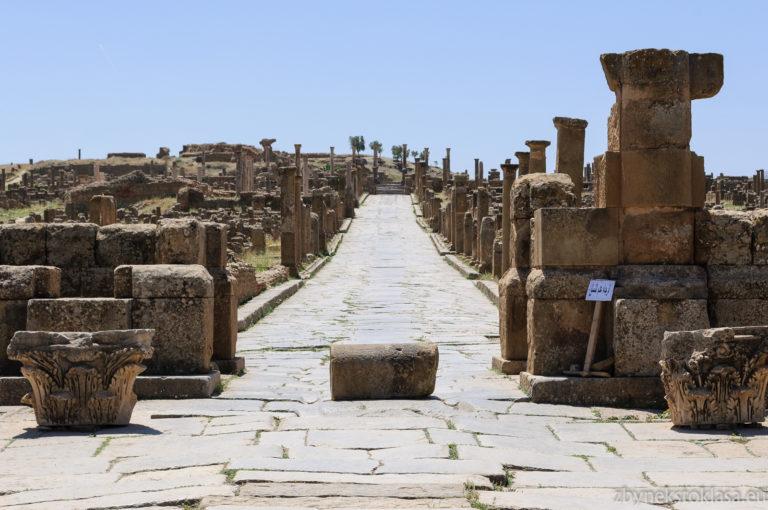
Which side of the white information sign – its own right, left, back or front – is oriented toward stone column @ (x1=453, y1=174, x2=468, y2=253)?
back

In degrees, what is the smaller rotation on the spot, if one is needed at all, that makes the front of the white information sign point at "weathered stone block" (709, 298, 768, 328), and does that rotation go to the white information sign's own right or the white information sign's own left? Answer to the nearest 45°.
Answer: approximately 90° to the white information sign's own left

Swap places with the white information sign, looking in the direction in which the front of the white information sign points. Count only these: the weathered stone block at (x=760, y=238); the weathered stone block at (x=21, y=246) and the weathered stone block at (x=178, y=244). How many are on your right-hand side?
2

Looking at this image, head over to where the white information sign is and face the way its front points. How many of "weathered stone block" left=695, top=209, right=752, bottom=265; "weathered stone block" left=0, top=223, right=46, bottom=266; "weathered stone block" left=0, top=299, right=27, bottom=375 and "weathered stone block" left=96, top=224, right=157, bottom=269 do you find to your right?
3

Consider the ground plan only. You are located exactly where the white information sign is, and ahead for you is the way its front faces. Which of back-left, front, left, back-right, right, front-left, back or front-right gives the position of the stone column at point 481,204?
back

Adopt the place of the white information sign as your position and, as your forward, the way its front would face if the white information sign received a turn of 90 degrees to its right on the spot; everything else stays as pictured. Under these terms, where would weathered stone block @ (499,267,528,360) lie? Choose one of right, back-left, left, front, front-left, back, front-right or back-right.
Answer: front-right

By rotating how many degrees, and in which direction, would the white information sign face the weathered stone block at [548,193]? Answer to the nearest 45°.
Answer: approximately 135° to its right

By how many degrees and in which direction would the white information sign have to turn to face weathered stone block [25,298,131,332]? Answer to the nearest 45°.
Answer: approximately 90° to its right

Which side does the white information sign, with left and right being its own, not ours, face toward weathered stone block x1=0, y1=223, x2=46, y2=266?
right

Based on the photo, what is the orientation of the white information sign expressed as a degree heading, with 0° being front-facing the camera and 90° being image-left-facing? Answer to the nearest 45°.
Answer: approximately 0°

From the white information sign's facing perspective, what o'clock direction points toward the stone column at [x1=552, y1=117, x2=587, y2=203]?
The stone column is roughly at 6 o'clock from the white information sign.

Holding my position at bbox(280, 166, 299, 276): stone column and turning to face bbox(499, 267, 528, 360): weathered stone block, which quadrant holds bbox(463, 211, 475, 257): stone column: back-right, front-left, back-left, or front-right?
back-left

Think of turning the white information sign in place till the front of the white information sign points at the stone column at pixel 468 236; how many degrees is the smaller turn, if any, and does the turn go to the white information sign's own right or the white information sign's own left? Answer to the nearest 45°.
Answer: approximately 180°

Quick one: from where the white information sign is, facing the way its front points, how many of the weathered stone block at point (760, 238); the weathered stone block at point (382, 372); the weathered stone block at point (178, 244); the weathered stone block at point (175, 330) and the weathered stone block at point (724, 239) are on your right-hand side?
3

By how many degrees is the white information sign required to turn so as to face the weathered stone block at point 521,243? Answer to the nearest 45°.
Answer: approximately 135° to its right

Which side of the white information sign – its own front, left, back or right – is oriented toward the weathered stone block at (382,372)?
right
